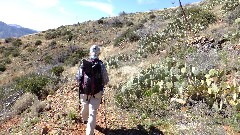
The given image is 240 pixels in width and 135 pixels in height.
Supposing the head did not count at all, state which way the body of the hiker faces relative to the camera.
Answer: away from the camera

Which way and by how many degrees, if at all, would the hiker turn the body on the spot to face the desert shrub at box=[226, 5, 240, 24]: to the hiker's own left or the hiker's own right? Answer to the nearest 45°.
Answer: approximately 45° to the hiker's own right

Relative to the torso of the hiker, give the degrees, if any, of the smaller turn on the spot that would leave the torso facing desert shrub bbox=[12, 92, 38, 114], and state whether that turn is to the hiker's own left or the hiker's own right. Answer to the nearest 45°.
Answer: approximately 45° to the hiker's own left
